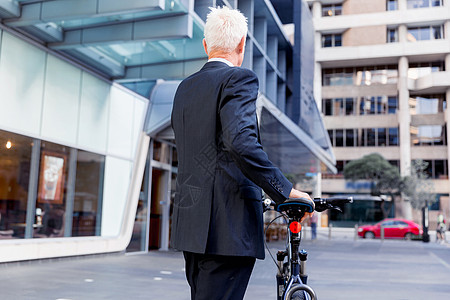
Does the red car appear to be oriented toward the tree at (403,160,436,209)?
no

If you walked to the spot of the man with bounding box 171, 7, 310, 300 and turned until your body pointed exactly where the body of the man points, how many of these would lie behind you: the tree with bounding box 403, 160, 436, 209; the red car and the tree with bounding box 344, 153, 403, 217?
0

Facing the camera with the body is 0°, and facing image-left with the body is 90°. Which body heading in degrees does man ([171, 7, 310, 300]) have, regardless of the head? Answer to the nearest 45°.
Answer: approximately 225°

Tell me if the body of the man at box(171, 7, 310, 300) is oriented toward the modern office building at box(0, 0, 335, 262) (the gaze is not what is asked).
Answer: no

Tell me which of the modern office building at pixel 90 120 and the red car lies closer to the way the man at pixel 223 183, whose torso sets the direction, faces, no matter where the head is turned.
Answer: the red car

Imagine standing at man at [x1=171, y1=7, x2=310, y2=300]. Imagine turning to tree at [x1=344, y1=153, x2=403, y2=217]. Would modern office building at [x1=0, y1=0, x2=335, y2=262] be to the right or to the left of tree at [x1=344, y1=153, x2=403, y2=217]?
left

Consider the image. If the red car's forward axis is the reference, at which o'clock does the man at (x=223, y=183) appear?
The man is roughly at 9 o'clock from the red car.

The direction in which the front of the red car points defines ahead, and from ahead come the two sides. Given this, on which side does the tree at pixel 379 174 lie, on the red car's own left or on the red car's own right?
on the red car's own right

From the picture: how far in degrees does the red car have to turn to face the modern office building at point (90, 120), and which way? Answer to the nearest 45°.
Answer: approximately 90° to its left

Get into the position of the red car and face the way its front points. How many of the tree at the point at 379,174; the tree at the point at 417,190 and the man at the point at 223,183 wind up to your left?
1

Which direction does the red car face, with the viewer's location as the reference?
facing to the left of the viewer

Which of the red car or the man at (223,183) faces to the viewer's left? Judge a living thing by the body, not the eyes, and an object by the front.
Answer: the red car

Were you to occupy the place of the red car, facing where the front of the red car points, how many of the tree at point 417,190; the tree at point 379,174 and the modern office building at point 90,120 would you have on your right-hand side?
2

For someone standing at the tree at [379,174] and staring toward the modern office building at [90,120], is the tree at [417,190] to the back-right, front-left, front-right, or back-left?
back-left

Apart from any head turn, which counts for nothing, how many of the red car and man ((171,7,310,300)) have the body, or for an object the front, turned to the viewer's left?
1
